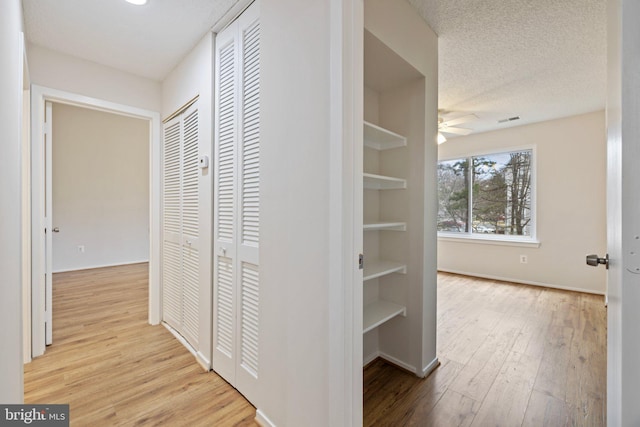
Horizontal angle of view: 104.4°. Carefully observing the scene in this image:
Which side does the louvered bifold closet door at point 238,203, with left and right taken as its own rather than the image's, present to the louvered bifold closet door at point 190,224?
right

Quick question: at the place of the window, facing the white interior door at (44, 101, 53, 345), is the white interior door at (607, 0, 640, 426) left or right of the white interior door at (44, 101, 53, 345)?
left

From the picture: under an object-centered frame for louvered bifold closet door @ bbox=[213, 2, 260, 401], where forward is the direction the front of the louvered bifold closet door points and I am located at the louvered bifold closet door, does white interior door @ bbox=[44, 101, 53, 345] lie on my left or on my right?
on my right

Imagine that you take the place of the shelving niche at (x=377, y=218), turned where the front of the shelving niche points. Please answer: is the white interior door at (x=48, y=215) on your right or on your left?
on your right
